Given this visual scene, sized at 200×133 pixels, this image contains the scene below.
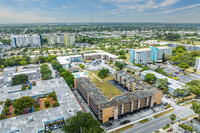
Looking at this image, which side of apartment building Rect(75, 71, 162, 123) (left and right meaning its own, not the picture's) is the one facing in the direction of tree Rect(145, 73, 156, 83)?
left

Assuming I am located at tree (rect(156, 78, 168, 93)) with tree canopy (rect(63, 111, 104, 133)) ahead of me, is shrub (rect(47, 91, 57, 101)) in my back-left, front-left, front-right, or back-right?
front-right

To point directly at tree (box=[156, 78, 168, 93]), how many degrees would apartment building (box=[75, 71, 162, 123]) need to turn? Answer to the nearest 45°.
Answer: approximately 90° to its left

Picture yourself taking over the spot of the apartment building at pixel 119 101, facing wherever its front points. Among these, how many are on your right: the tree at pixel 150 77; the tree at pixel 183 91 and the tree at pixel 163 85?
0

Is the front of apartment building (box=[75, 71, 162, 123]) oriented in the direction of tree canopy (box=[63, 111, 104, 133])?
no

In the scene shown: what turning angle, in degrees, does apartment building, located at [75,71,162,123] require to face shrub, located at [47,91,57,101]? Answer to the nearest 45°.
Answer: approximately 135° to its right

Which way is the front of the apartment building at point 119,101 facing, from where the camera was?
facing the viewer and to the right of the viewer

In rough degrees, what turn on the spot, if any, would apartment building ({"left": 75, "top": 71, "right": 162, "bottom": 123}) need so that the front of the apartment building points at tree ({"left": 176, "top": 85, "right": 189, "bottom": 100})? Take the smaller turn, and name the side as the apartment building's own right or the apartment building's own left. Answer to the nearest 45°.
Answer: approximately 90° to the apartment building's own left
